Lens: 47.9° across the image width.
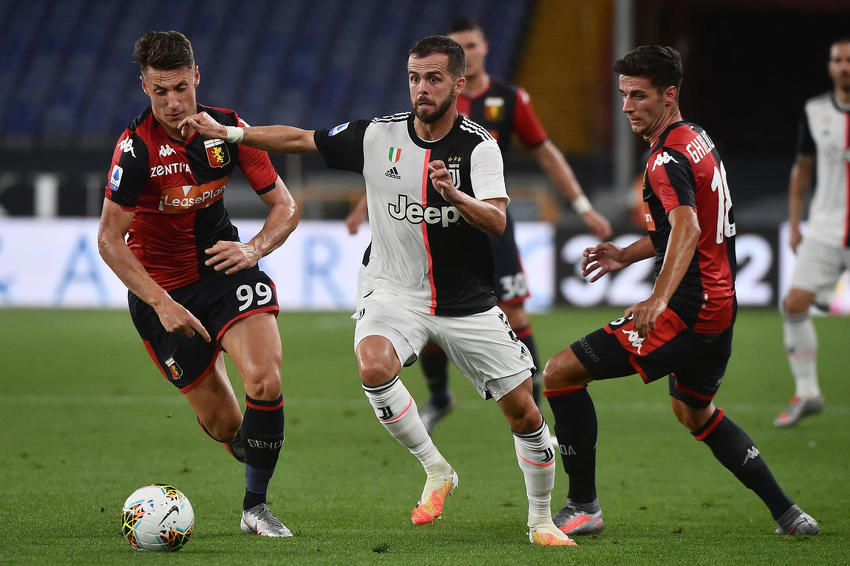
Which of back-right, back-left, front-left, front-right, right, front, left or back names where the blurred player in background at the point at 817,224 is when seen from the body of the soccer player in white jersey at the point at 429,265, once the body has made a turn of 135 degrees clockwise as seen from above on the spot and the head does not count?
right

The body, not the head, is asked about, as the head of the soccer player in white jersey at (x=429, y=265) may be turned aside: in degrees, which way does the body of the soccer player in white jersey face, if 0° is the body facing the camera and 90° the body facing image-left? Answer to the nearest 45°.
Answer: approximately 0°

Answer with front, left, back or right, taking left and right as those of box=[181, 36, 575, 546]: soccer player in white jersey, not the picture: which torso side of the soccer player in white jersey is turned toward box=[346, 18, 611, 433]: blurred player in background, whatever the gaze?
back

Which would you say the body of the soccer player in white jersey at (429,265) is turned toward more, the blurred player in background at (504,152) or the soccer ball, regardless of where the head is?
the soccer ball

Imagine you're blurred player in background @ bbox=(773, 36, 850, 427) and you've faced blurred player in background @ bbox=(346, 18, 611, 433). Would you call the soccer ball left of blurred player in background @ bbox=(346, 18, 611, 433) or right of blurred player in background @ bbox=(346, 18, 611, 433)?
left

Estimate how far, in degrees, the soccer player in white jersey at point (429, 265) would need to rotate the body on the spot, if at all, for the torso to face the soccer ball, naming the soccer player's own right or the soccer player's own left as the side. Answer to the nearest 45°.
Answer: approximately 45° to the soccer player's own right
